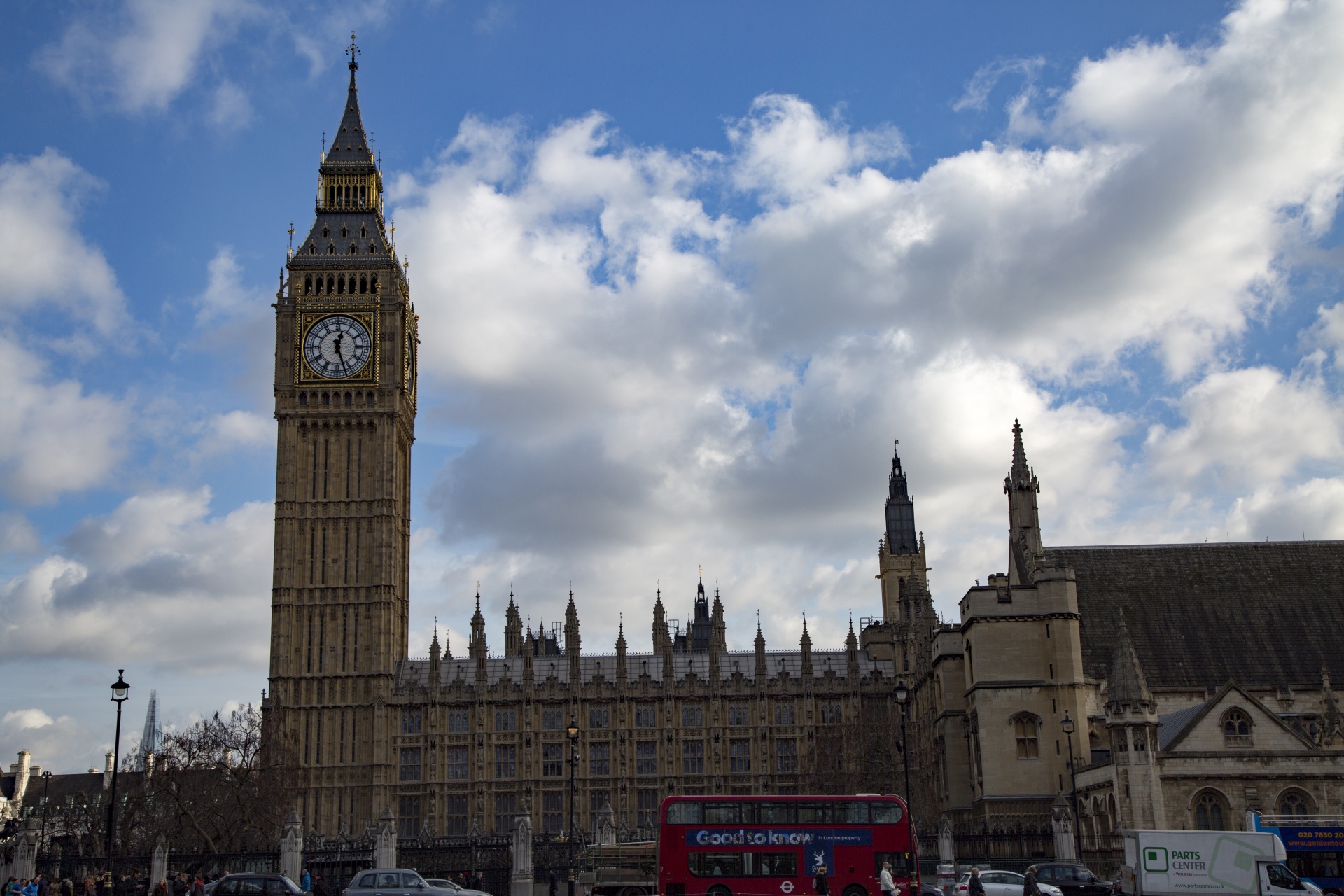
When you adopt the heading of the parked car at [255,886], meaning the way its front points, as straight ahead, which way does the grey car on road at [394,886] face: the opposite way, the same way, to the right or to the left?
the same way

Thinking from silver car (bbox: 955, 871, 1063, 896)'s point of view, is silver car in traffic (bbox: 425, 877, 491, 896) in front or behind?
behind

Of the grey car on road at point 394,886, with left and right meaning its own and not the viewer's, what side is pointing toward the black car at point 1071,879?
front

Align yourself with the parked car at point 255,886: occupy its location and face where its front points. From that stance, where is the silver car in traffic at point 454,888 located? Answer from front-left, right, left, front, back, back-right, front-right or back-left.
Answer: front

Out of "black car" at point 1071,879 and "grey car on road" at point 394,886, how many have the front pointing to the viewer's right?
2

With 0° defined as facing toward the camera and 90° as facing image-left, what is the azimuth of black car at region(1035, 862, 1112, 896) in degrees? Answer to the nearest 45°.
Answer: approximately 270°

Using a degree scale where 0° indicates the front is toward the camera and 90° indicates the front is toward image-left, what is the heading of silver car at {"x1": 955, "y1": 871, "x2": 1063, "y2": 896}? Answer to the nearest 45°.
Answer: approximately 270°

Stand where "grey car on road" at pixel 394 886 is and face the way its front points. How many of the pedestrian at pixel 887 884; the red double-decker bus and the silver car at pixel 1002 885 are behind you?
0

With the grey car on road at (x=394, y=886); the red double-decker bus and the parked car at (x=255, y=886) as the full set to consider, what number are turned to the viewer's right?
3

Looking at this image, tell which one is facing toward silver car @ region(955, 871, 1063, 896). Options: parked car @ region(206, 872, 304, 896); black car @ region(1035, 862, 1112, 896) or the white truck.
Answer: parked car @ region(206, 872, 304, 896)

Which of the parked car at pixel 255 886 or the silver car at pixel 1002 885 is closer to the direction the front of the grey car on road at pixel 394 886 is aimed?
the silver car

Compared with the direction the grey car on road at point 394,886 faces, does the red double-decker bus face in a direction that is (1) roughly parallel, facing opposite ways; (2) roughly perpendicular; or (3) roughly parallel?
roughly parallel

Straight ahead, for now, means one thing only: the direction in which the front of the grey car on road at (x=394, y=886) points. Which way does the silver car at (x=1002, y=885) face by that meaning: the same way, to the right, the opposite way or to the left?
the same way

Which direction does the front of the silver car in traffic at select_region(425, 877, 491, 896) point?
to the viewer's right

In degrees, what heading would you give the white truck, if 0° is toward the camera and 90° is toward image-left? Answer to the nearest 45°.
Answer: approximately 270°

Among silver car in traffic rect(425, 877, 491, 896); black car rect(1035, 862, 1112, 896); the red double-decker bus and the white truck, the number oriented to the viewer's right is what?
4

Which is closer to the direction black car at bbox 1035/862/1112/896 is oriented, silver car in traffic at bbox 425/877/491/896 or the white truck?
the white truck

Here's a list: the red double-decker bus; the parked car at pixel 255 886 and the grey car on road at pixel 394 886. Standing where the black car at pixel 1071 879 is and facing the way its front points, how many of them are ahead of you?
0

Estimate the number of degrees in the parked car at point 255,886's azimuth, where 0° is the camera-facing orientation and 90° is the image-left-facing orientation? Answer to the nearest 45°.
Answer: approximately 270°

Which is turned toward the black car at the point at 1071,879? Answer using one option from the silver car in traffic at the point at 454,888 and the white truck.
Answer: the silver car in traffic at the point at 454,888

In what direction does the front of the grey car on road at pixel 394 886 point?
to the viewer's right

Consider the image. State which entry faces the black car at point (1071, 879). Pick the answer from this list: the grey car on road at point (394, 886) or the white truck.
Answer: the grey car on road at point (394, 886)

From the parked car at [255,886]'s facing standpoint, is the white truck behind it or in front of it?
in front
